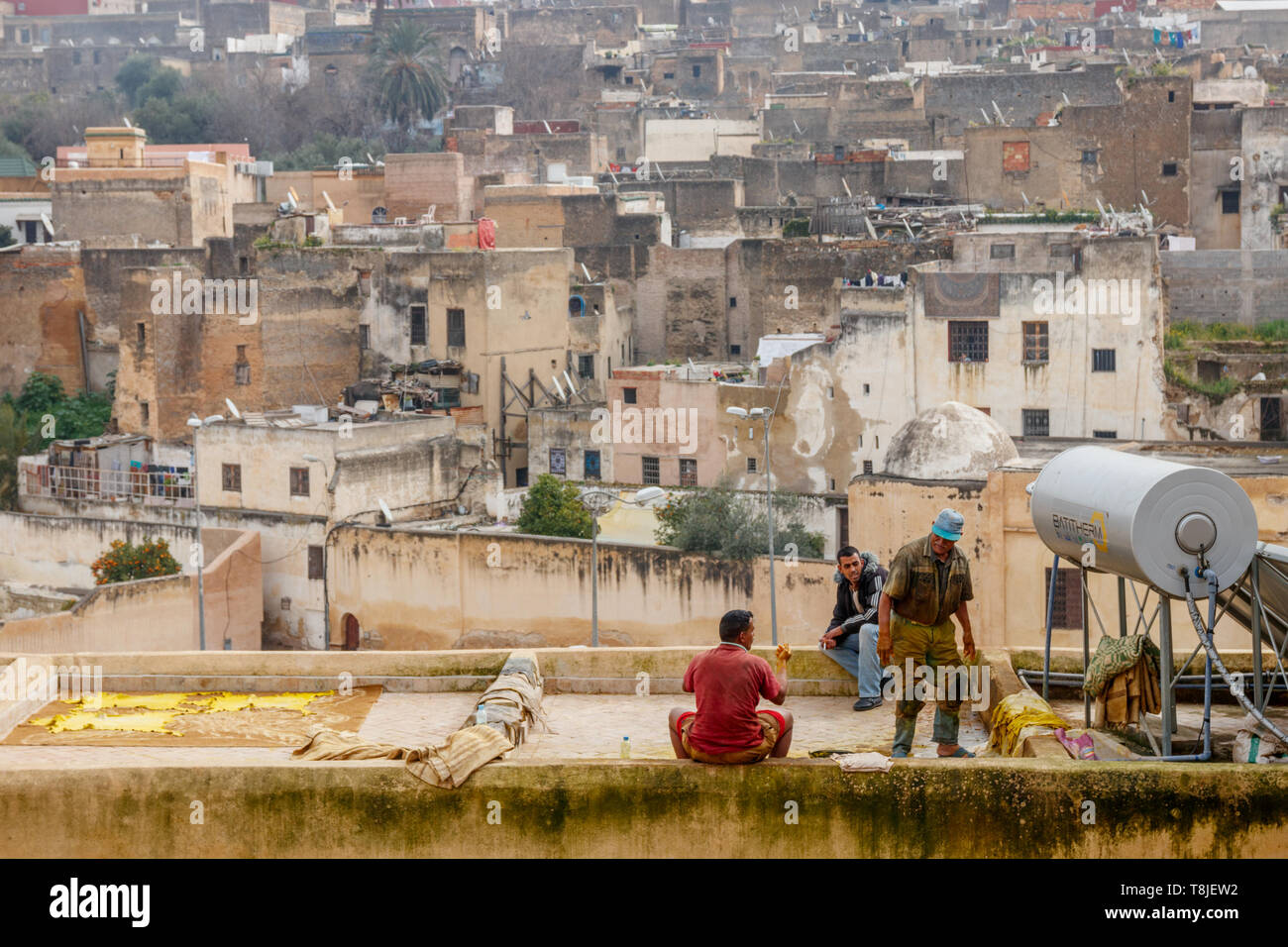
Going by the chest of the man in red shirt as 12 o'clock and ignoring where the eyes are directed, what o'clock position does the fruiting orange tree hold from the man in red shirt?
The fruiting orange tree is roughly at 11 o'clock from the man in red shirt.

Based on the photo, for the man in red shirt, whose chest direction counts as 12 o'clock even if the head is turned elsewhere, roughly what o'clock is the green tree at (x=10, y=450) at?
The green tree is roughly at 11 o'clock from the man in red shirt.

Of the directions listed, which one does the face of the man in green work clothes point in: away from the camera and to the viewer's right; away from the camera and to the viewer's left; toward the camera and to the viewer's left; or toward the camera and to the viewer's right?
toward the camera and to the viewer's left

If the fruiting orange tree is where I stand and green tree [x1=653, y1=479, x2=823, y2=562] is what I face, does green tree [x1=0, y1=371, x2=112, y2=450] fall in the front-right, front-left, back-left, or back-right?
back-left

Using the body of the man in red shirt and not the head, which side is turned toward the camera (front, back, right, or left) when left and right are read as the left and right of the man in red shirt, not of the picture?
back

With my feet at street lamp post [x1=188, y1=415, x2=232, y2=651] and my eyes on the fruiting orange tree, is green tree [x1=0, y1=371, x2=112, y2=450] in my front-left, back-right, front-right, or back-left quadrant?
front-right

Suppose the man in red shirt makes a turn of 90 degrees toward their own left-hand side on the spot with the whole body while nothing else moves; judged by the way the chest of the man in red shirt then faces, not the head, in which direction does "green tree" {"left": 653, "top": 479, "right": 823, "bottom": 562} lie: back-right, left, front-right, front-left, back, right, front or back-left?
right

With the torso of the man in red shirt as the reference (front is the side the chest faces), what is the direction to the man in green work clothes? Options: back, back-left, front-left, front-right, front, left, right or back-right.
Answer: front-right

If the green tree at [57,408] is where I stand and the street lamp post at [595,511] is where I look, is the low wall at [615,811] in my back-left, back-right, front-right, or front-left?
front-right

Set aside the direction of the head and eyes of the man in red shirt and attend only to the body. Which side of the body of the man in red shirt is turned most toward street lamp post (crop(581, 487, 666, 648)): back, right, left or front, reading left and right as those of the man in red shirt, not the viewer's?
front

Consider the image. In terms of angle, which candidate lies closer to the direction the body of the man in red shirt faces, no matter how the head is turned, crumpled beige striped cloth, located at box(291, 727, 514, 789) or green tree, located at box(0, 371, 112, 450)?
the green tree

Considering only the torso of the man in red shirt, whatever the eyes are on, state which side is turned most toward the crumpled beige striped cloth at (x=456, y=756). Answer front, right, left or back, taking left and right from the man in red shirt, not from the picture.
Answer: left

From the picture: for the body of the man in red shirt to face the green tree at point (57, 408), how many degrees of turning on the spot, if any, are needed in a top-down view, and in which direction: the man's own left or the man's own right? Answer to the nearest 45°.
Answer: approximately 45° to the man's own left

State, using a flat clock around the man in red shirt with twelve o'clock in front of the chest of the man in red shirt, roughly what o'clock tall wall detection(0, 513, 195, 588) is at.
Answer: The tall wall is roughly at 11 o'clock from the man in red shirt.

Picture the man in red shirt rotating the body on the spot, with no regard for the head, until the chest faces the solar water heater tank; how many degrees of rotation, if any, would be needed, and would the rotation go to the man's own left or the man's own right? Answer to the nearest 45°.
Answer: approximately 90° to the man's own right

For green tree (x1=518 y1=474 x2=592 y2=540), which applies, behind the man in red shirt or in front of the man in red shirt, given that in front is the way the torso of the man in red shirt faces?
in front

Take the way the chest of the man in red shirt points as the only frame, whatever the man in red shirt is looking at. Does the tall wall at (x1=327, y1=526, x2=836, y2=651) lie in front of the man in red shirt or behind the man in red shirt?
in front
